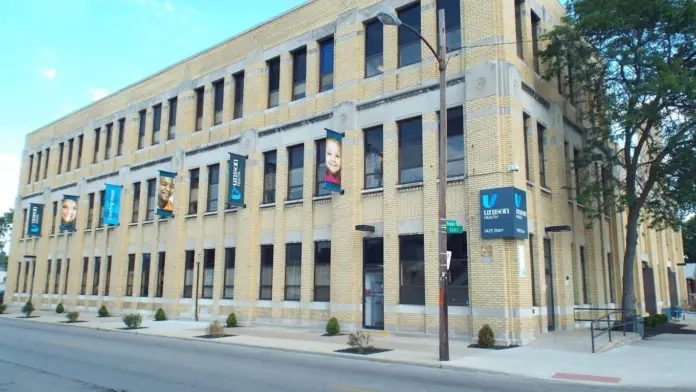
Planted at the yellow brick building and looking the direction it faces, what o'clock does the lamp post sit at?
The lamp post is roughly at 10 o'clock from the yellow brick building.

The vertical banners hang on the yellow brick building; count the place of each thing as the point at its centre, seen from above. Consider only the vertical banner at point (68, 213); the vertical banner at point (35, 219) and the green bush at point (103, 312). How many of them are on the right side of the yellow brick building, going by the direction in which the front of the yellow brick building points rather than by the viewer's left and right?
3

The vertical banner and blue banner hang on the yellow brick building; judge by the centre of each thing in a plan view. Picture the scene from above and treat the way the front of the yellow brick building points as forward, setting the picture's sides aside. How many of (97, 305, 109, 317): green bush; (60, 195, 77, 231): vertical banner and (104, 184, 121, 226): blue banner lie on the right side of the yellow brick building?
3

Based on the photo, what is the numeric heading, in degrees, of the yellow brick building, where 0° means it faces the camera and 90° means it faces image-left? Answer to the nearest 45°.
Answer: approximately 45°

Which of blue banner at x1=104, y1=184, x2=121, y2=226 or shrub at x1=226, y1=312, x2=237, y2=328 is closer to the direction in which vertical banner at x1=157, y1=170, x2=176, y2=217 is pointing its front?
the shrub

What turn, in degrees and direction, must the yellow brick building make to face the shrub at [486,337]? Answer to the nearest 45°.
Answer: approximately 90° to its left

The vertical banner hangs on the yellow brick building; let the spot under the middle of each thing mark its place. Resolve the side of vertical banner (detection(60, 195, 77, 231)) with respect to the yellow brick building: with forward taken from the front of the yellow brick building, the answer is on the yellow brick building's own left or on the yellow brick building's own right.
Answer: on the yellow brick building's own right
